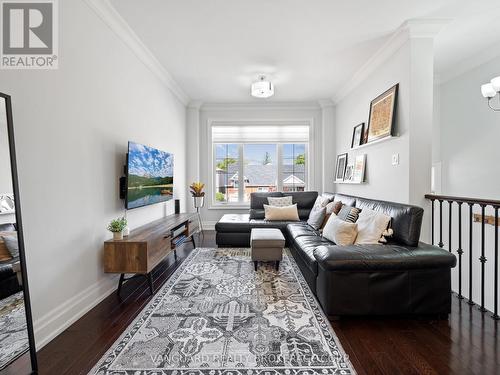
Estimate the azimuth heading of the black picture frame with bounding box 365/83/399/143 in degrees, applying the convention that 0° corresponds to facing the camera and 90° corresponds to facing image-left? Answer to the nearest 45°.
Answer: approximately 45°

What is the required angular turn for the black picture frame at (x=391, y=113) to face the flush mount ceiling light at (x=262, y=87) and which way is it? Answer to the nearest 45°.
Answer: approximately 45° to its right

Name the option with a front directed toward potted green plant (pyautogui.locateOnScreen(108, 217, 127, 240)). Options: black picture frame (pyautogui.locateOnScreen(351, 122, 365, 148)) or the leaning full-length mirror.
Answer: the black picture frame

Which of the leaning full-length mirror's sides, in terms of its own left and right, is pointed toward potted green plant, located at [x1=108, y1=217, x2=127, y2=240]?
left

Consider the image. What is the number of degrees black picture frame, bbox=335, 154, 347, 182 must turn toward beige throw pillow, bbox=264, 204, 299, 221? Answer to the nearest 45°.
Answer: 0° — it already faces it

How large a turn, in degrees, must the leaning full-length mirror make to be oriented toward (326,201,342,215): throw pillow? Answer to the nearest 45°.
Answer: approximately 45° to its left

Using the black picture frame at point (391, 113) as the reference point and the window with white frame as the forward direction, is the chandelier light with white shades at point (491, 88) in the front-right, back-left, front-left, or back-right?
back-right

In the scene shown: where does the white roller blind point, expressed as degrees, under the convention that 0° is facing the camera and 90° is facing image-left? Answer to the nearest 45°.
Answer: approximately 0°

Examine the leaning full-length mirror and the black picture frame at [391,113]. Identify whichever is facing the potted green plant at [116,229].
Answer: the black picture frame

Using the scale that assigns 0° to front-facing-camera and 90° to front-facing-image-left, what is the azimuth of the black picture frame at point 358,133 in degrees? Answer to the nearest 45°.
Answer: approximately 45°

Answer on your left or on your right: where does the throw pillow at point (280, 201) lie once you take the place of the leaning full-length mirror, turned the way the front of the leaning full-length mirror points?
on your left

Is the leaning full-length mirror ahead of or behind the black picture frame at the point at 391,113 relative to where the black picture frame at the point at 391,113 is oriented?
ahead
